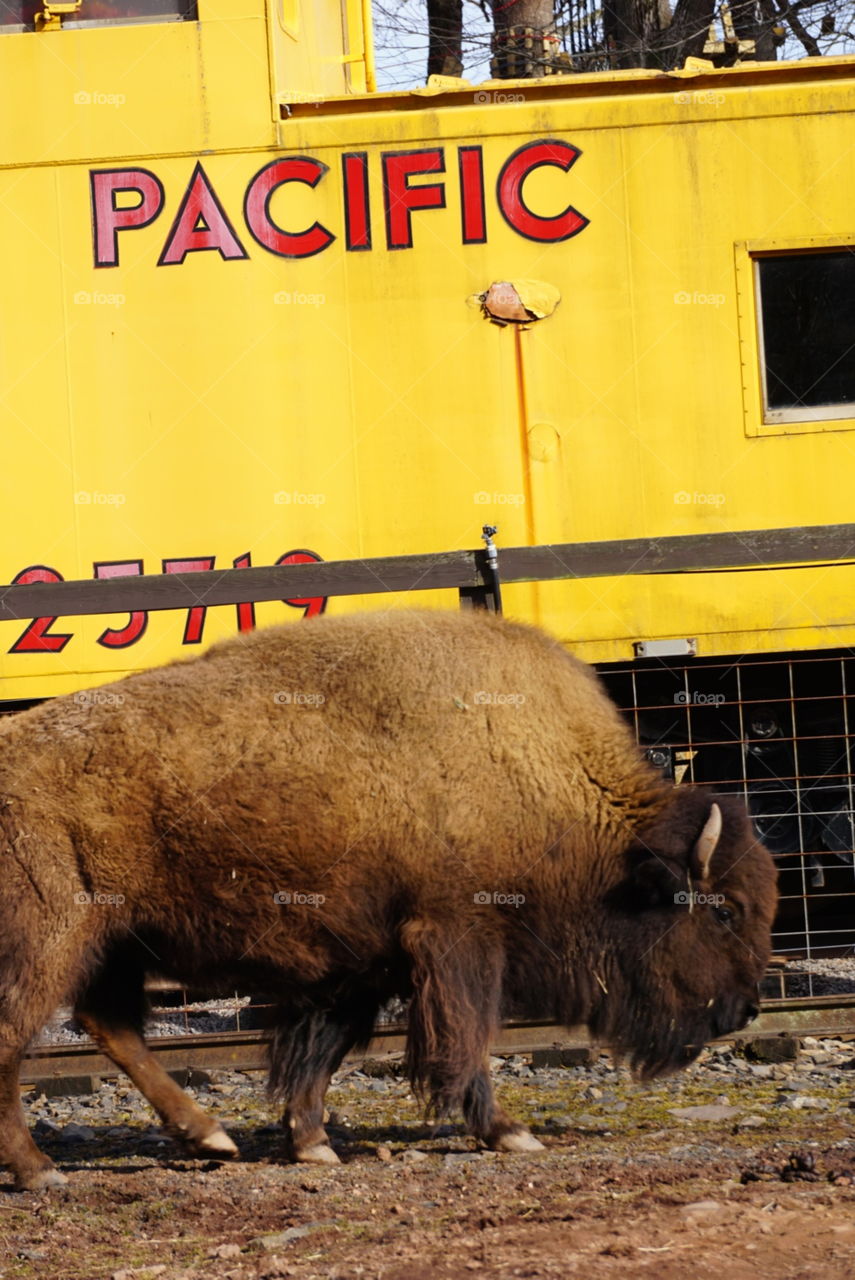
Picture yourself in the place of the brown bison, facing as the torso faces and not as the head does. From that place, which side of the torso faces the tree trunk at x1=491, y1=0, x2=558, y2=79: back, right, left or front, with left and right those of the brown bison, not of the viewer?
left

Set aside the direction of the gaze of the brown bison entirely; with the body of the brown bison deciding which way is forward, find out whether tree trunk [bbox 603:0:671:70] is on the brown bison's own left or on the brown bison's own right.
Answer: on the brown bison's own left

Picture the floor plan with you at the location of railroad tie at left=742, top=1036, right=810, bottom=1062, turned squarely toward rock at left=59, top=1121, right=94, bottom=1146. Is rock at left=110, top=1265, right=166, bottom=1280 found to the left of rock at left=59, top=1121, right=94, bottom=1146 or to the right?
left

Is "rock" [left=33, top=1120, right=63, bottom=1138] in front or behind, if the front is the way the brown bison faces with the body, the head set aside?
behind

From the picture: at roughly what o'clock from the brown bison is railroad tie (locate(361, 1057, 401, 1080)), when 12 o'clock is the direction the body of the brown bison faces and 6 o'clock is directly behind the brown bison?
The railroad tie is roughly at 9 o'clock from the brown bison.

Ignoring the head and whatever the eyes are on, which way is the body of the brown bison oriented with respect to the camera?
to the viewer's right

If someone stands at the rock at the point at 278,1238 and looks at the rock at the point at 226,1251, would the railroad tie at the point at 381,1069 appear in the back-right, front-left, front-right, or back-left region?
back-right

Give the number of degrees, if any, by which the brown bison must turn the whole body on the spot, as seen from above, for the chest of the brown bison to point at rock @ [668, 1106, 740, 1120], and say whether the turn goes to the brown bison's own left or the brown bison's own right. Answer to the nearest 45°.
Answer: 0° — it already faces it

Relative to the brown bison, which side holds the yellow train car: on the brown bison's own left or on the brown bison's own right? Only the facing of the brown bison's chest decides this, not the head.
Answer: on the brown bison's own left
